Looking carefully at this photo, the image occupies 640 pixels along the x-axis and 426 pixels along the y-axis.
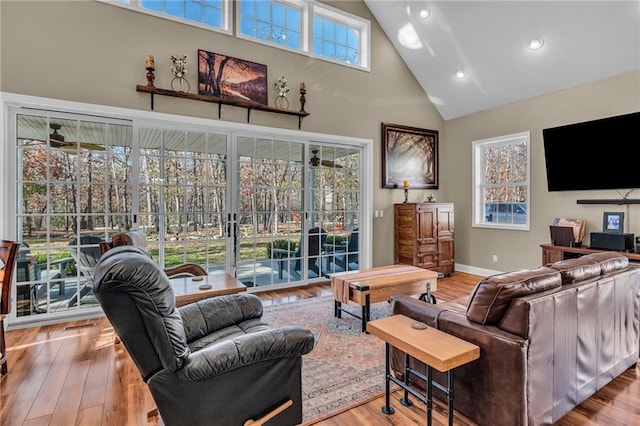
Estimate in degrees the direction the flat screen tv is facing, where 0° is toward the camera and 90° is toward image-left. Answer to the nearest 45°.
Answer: approximately 45°

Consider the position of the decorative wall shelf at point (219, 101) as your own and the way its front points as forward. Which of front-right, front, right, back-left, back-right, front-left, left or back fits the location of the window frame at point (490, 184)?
front-left

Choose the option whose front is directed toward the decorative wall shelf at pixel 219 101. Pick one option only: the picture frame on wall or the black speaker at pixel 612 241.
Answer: the black speaker

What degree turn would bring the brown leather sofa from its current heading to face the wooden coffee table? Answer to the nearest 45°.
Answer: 0° — it already faces it

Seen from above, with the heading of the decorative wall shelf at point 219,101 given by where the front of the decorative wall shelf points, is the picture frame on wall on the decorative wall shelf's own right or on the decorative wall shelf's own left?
on the decorative wall shelf's own left

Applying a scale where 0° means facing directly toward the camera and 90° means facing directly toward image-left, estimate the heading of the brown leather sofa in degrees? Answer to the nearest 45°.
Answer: approximately 135°

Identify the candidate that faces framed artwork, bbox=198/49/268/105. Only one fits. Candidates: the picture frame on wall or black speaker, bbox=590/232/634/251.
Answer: the black speaker

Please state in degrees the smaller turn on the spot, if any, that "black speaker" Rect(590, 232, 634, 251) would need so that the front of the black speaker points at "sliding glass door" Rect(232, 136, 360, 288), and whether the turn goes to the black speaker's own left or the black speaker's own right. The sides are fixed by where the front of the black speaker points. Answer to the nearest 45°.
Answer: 0° — it already faces it
